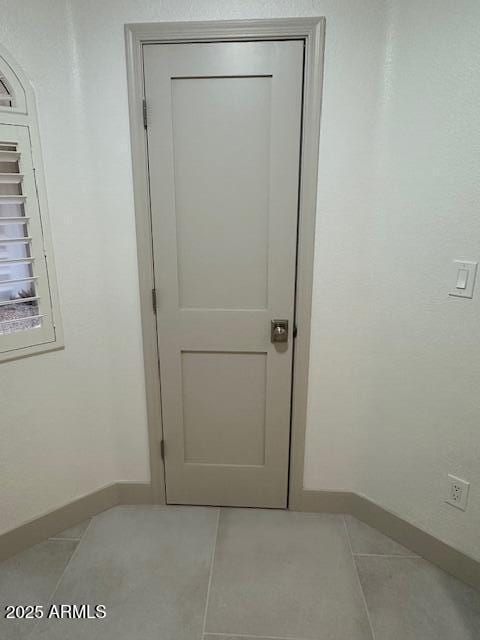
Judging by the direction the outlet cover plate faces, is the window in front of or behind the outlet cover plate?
in front

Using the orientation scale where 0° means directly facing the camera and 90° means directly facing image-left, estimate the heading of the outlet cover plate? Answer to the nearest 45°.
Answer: approximately 45°

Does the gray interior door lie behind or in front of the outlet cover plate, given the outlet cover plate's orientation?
in front

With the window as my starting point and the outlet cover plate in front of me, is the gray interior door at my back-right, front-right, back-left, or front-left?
front-left
